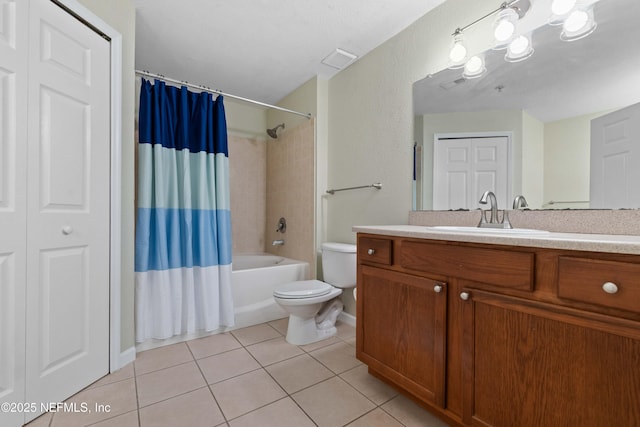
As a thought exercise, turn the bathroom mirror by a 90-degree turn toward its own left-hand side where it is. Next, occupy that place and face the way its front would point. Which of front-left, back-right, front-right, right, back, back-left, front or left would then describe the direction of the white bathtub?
back-right

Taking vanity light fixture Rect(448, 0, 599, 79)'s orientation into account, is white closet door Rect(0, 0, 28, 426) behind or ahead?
ahead

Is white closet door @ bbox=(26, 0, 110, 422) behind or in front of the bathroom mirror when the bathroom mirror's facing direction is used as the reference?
in front

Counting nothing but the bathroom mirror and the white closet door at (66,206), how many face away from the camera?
0

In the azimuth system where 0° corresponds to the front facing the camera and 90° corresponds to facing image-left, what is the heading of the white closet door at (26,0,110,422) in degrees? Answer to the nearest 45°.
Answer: approximately 315°

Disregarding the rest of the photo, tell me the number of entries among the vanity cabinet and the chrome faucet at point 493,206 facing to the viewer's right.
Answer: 0

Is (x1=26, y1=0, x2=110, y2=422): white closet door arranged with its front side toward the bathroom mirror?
yes

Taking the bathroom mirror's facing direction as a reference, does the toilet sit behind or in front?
in front

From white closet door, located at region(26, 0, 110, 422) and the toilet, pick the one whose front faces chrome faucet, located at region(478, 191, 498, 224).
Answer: the white closet door

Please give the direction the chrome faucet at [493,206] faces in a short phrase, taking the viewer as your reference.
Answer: facing the viewer and to the left of the viewer
